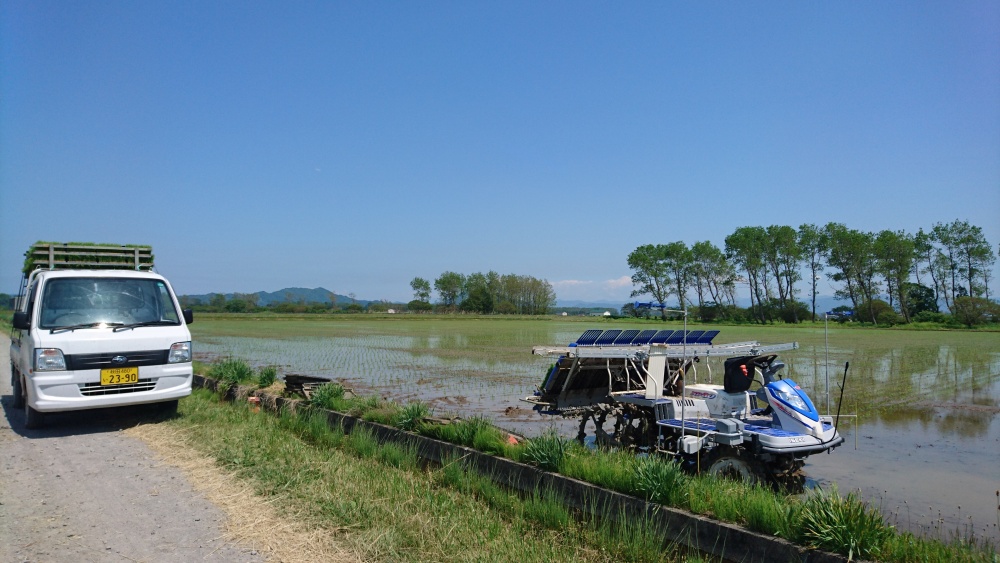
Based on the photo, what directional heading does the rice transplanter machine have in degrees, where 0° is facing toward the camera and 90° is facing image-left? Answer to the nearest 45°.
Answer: approximately 315°

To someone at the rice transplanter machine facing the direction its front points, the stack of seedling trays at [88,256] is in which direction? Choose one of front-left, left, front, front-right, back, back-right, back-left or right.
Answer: back-right

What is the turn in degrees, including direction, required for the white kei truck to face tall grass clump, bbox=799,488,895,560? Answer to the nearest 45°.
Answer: approximately 45° to its left

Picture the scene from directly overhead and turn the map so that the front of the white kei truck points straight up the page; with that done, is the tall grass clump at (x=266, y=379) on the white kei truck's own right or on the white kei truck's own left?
on the white kei truck's own left

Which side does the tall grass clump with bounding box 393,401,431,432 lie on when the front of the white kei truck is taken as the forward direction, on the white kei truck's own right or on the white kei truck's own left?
on the white kei truck's own left

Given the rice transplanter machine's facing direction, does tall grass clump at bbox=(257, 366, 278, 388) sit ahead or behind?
behind

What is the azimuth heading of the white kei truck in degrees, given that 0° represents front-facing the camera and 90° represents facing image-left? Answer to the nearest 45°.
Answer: approximately 0°

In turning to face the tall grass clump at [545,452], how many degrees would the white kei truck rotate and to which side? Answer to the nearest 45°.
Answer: approximately 45° to its left

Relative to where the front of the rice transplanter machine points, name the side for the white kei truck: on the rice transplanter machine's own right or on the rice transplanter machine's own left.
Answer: on the rice transplanter machine's own right

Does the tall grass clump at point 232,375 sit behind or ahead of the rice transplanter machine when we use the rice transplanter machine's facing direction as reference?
behind
